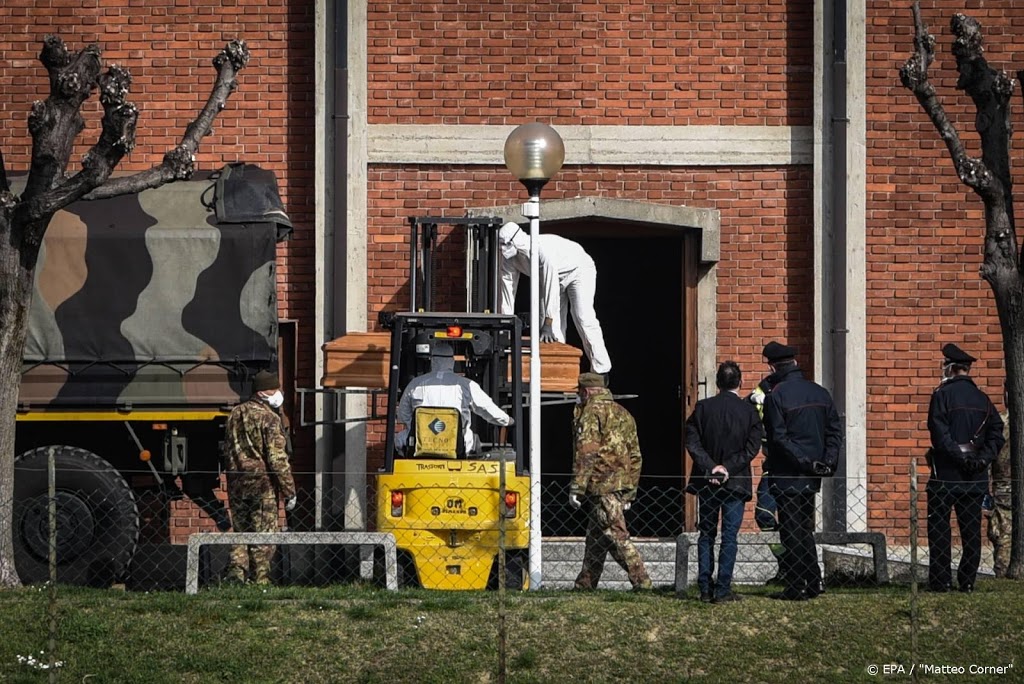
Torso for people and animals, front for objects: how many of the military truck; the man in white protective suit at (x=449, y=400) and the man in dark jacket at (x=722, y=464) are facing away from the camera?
2

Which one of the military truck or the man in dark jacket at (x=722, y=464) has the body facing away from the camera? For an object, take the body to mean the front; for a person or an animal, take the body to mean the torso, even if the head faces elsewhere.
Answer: the man in dark jacket

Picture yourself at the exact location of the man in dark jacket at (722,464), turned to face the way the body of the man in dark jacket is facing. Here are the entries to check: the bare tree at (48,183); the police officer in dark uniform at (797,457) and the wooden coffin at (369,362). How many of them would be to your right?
1

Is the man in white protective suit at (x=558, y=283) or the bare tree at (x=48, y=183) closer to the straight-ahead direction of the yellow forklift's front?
the man in white protective suit

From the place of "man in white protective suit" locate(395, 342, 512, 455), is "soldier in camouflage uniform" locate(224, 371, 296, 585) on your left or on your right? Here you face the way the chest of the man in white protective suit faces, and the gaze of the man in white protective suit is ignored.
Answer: on your left

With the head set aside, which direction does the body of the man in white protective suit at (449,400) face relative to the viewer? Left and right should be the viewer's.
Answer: facing away from the viewer

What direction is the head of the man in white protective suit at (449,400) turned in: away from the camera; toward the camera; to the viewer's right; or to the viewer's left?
away from the camera

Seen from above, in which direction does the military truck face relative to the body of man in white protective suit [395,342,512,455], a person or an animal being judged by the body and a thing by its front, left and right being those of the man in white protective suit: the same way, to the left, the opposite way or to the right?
to the left

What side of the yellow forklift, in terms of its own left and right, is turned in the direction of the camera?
back

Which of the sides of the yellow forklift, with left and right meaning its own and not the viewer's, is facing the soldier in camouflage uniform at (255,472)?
left

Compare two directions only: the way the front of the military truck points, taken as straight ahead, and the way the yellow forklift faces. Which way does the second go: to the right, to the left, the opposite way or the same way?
to the right

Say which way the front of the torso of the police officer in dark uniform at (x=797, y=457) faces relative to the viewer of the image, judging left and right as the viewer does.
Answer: facing away from the viewer and to the left of the viewer

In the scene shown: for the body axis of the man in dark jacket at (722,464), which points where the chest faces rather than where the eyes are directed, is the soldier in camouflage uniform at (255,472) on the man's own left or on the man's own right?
on the man's own left

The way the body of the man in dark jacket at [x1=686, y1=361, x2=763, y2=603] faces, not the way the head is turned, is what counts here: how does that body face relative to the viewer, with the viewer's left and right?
facing away from the viewer

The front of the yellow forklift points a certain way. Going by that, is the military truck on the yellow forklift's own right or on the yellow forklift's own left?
on the yellow forklift's own left

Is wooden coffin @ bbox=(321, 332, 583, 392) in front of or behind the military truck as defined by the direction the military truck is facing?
behind

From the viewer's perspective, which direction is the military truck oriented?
to the viewer's left

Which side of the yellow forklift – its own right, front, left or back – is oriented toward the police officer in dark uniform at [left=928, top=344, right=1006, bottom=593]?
right
